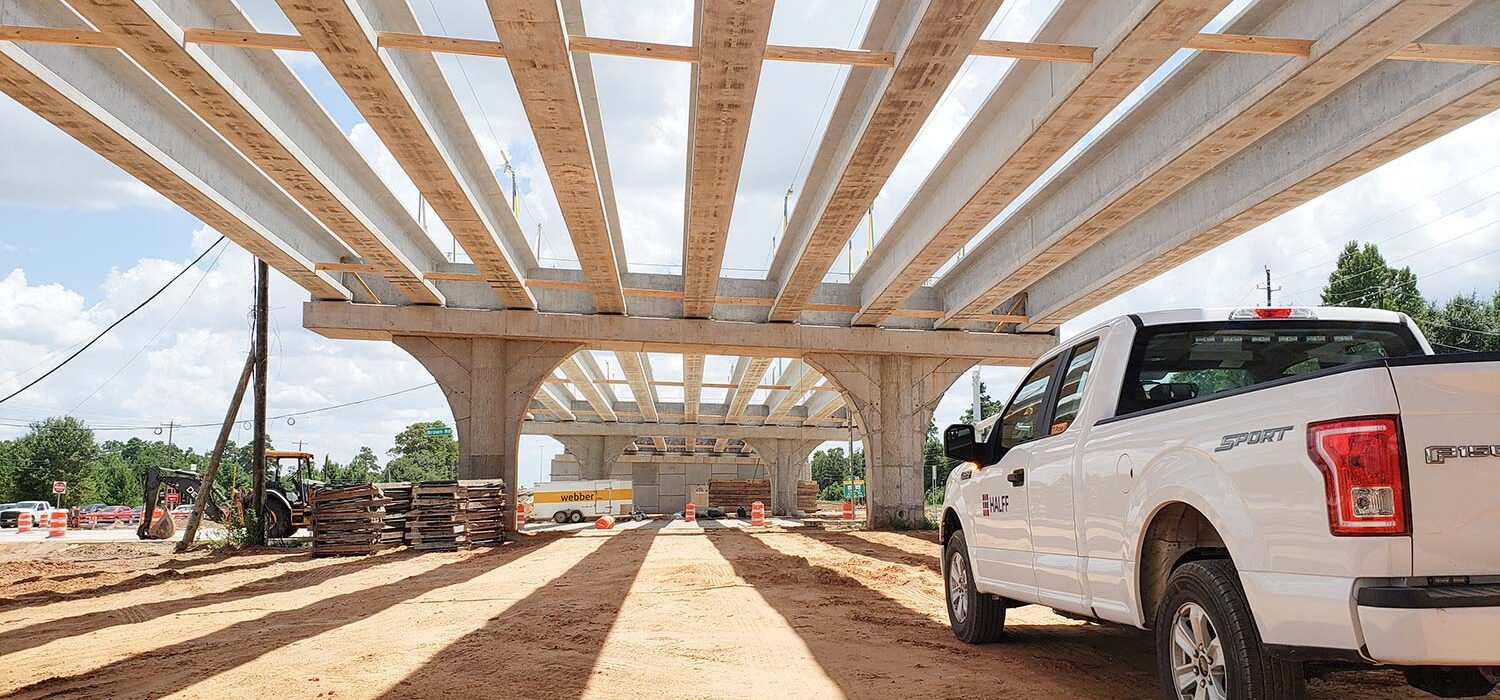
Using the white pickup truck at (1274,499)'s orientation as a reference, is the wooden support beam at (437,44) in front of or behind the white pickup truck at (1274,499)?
in front

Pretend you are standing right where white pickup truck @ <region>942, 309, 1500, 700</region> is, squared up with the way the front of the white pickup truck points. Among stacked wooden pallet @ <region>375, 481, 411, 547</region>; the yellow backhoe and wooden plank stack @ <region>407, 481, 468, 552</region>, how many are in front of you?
3

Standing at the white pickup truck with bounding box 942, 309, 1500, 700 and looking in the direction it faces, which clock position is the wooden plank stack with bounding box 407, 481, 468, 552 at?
The wooden plank stack is roughly at 12 o'clock from the white pickup truck.

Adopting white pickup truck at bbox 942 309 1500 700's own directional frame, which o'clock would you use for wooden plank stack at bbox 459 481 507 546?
The wooden plank stack is roughly at 12 o'clock from the white pickup truck.

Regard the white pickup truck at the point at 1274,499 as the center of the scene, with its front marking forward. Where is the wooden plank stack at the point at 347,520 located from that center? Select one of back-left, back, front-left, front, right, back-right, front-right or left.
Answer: front

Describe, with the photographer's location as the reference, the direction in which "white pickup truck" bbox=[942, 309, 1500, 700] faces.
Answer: facing away from the viewer and to the left of the viewer

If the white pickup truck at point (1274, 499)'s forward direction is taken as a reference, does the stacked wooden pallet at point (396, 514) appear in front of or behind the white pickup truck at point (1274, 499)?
in front

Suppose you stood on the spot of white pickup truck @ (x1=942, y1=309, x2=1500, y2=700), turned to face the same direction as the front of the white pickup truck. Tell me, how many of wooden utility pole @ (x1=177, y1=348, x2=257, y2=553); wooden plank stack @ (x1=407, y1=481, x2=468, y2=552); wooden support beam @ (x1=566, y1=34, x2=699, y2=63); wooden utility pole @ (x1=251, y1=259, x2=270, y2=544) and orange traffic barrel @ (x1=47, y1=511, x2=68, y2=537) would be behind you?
0

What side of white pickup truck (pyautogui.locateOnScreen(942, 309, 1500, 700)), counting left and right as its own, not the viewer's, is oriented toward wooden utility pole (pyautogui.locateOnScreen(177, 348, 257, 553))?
front

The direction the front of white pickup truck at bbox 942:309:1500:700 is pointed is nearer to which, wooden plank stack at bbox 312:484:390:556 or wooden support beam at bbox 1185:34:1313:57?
the wooden plank stack

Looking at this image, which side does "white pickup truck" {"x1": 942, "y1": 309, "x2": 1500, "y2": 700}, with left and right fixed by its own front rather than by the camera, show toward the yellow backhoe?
front
